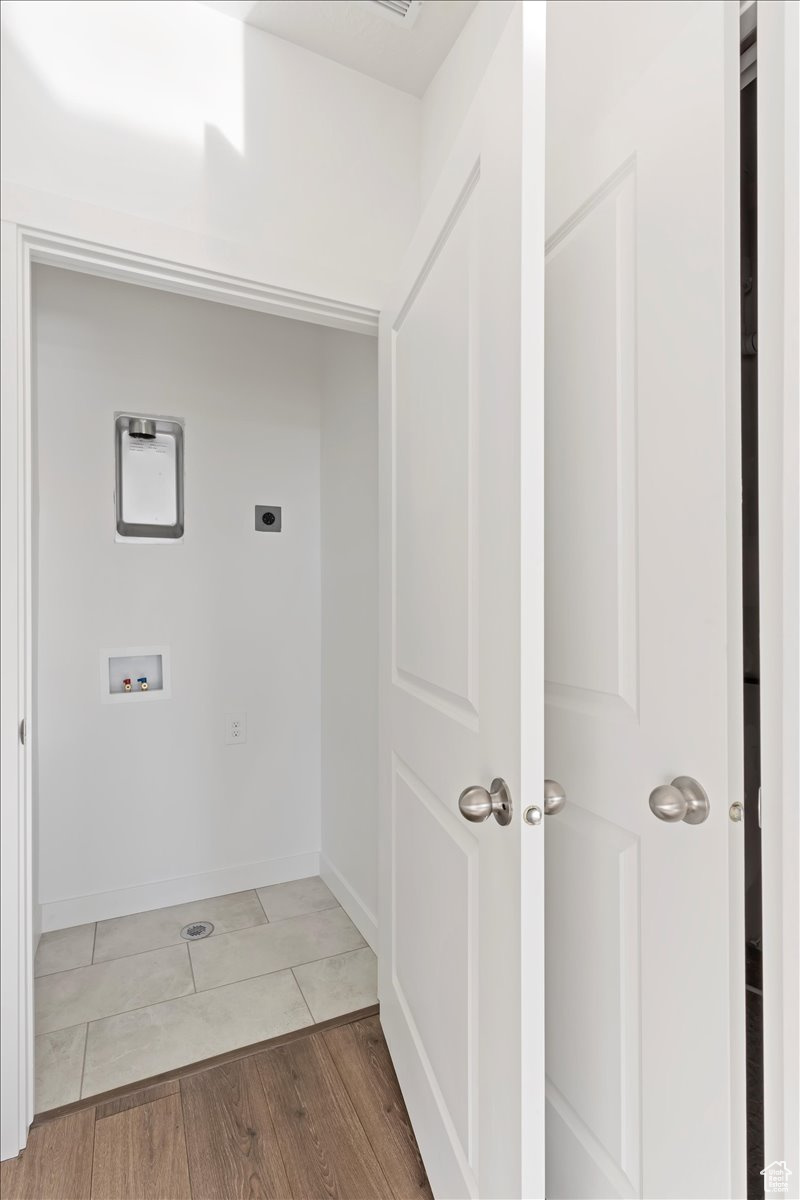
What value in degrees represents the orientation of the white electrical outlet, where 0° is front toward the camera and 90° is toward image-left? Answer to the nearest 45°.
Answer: approximately 0°

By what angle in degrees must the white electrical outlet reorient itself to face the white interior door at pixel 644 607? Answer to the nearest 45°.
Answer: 0° — it already faces it

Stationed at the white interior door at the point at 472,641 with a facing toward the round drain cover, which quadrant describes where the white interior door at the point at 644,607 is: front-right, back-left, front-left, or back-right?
back-right

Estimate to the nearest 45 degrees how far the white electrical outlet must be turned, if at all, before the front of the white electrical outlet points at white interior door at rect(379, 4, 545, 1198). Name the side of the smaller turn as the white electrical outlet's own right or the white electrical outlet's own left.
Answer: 0° — it already faces it
